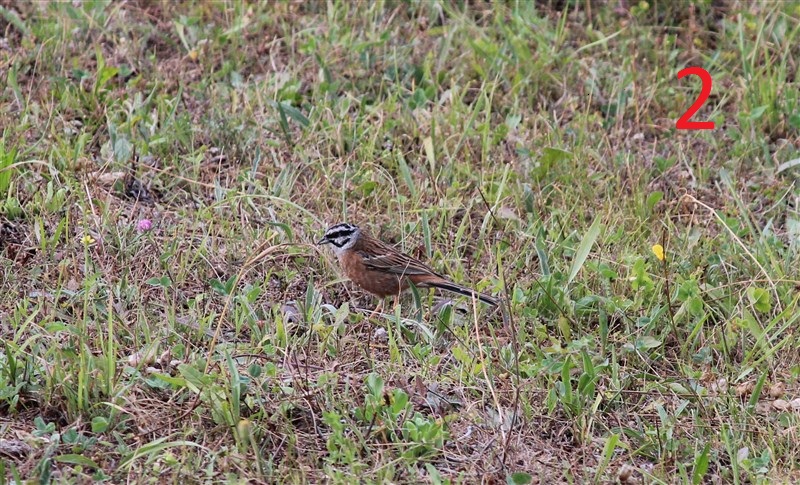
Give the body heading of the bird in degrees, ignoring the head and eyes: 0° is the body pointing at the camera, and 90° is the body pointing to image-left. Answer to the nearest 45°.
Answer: approximately 90°

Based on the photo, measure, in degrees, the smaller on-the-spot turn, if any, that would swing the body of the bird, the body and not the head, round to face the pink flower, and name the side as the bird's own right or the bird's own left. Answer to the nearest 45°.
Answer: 0° — it already faces it
